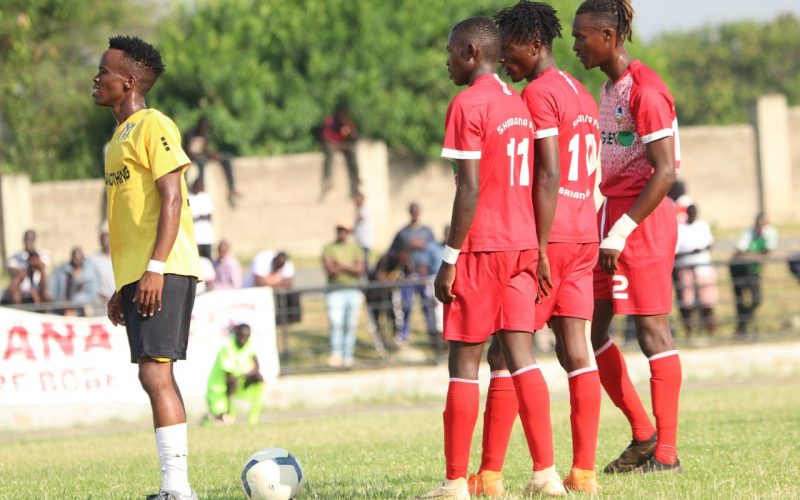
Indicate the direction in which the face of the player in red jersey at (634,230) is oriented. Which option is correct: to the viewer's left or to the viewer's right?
to the viewer's left

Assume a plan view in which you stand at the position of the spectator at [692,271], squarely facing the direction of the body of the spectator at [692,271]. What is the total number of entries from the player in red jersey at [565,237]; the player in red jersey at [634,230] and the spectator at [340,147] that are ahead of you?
2

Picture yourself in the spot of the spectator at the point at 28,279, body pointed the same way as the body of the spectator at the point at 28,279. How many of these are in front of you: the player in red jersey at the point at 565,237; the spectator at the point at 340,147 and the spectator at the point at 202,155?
1

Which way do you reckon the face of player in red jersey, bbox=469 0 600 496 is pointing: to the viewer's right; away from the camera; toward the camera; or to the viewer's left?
to the viewer's left

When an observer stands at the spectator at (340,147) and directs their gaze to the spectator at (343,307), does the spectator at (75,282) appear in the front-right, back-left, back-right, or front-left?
front-right

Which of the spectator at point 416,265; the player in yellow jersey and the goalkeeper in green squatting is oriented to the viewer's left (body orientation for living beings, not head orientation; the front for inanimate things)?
the player in yellow jersey

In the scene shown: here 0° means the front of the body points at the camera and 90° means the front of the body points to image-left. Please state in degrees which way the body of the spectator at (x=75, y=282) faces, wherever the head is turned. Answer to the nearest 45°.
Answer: approximately 0°

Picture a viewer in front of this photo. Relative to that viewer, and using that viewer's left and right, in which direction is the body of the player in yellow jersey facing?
facing to the left of the viewer

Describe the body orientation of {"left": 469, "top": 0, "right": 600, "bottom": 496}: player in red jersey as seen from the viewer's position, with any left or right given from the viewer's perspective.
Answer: facing away from the viewer and to the left of the viewer

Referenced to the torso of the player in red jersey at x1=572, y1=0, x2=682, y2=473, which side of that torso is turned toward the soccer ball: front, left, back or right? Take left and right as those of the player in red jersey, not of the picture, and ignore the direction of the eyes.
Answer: front

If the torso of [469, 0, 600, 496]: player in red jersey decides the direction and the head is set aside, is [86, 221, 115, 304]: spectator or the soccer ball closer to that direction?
the spectator

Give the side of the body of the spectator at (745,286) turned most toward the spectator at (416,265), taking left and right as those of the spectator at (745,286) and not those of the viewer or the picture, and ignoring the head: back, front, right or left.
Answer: right

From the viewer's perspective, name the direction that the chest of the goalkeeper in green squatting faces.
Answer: toward the camera
